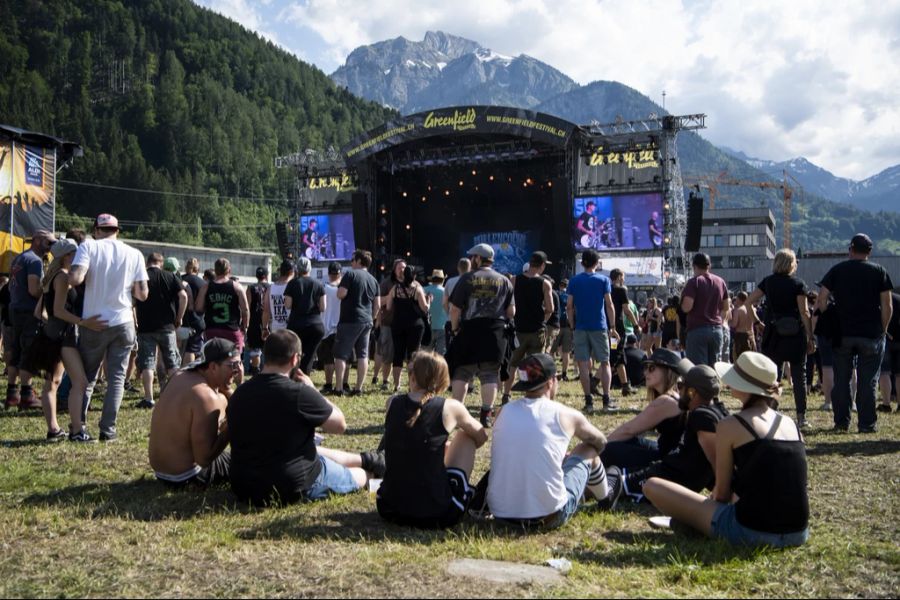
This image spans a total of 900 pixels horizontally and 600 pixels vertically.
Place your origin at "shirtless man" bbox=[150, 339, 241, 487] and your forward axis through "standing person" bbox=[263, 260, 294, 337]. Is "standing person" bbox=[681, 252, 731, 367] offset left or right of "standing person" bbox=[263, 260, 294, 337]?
right

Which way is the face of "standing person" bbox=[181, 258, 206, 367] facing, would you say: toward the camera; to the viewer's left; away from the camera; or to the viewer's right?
away from the camera

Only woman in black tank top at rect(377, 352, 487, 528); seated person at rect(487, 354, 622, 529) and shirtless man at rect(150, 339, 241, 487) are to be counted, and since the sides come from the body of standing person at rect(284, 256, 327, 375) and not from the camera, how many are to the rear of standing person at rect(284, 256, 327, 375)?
3

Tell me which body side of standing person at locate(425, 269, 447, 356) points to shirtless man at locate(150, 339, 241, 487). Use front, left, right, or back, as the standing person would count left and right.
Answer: back

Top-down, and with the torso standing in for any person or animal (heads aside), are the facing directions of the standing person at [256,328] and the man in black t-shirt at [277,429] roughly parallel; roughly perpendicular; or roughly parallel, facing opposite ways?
roughly parallel

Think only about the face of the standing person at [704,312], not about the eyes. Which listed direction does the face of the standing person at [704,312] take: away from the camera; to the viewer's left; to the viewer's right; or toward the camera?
away from the camera

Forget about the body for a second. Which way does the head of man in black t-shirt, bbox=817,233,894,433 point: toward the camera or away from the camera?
away from the camera

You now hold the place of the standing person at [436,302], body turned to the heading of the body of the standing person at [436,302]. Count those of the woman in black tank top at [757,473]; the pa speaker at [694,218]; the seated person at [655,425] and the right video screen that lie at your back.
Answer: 2

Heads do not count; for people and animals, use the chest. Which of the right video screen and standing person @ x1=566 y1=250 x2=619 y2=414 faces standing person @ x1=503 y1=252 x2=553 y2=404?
the right video screen

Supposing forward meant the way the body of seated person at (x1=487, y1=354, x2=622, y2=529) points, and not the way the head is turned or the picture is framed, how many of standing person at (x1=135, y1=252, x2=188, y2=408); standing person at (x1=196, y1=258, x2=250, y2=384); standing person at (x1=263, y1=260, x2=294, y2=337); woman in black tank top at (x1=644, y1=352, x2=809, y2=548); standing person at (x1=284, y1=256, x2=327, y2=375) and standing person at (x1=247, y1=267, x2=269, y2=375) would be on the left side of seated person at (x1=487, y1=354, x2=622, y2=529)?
5

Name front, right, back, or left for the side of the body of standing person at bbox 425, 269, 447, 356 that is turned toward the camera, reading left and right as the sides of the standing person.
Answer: back

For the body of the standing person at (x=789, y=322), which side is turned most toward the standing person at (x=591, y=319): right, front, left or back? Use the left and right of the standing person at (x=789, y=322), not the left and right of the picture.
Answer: left

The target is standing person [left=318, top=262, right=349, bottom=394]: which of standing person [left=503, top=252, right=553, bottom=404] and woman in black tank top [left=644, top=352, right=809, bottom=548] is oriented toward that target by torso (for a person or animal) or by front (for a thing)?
the woman in black tank top

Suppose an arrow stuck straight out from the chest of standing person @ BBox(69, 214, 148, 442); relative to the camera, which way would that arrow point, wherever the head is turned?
away from the camera

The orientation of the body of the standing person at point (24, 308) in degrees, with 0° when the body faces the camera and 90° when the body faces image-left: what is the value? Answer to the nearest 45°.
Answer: approximately 270°
